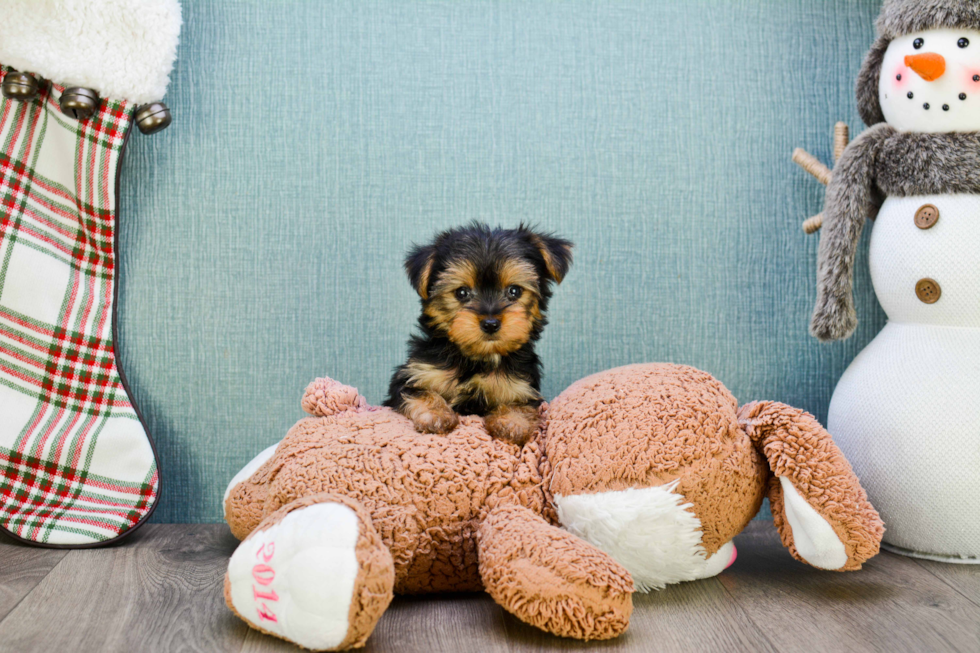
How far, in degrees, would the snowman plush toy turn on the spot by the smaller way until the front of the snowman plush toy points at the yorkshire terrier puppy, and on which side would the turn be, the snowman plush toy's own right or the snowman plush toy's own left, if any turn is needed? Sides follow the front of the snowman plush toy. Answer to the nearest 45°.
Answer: approximately 45° to the snowman plush toy's own right

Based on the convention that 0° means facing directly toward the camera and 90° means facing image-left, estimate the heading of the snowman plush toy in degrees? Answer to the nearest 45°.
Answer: approximately 0°

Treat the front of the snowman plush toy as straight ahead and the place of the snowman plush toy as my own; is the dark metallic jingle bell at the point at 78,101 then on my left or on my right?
on my right

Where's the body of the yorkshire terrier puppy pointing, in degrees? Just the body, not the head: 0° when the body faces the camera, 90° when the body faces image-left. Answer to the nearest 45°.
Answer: approximately 0°

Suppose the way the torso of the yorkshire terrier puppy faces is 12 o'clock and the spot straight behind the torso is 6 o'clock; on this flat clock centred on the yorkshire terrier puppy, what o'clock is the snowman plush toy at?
The snowman plush toy is roughly at 9 o'clock from the yorkshire terrier puppy.

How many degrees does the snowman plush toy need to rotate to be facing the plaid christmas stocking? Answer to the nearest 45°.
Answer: approximately 45° to its right

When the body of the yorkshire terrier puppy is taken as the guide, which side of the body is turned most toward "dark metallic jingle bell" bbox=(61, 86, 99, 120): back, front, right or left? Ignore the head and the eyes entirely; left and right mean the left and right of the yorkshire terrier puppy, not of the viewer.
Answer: right

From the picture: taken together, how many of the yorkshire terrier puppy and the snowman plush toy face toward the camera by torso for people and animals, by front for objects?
2
